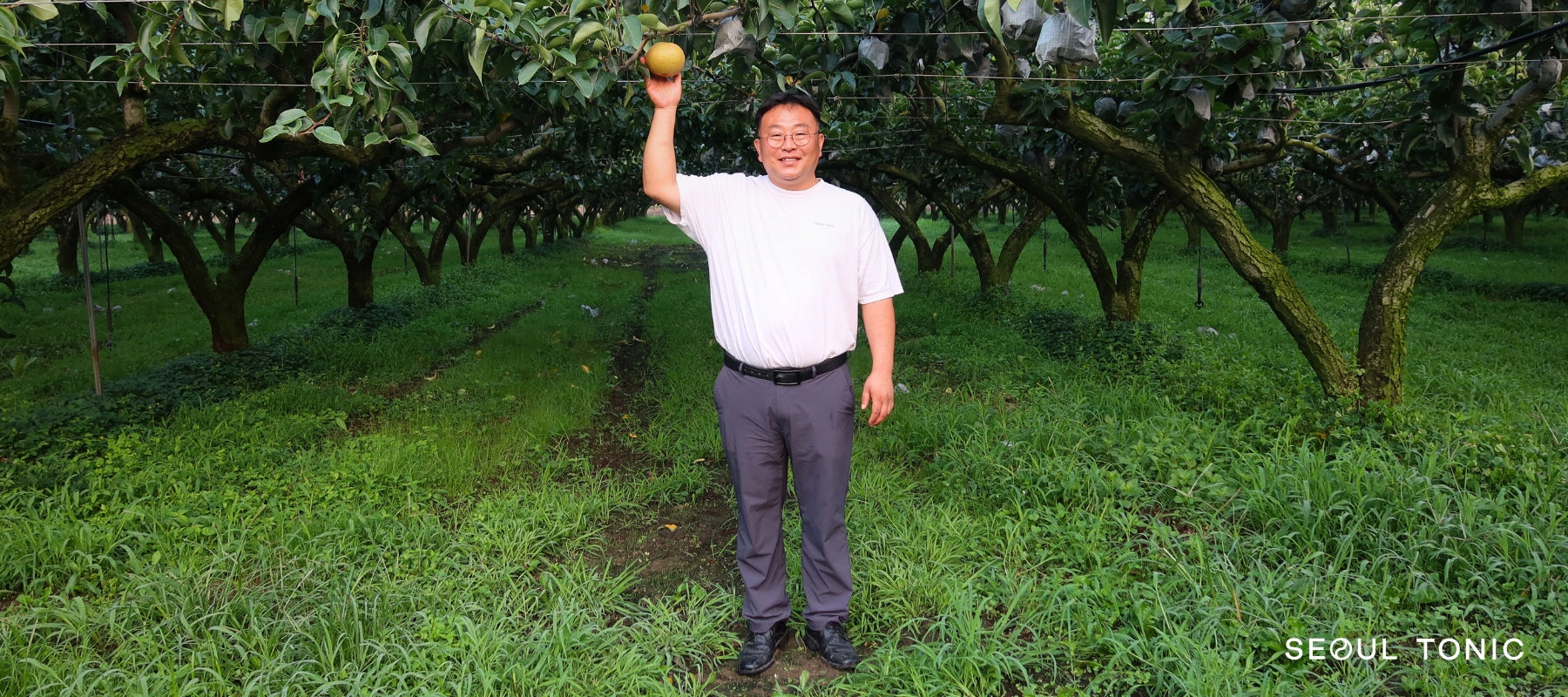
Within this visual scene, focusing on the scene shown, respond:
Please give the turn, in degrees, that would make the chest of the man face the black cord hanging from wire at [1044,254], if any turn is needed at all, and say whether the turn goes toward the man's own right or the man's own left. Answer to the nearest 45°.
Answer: approximately 180°

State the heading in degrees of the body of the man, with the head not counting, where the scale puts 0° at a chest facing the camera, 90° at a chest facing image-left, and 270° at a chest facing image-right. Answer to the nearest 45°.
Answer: approximately 0°

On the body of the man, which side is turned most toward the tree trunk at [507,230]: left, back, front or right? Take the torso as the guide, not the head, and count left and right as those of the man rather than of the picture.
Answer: back
